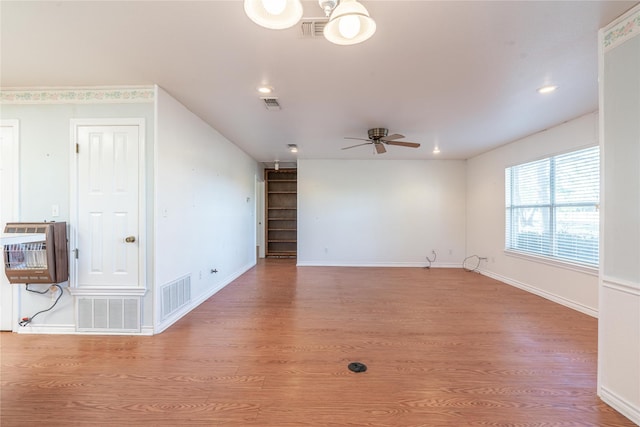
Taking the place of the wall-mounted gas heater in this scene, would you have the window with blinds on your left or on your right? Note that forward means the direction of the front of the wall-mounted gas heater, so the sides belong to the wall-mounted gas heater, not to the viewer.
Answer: on your left

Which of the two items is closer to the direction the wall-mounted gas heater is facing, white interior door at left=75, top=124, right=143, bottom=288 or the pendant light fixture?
the pendant light fixture

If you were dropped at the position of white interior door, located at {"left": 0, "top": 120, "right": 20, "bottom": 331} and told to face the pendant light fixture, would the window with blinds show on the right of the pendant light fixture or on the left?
left

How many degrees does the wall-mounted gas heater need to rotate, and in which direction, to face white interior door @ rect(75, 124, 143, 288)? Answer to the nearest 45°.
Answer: approximately 90° to its left

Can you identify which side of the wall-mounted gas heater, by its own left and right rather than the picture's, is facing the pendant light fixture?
left

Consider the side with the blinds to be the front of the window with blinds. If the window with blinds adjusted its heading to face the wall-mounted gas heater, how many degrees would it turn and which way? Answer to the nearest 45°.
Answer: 0° — it already faces it

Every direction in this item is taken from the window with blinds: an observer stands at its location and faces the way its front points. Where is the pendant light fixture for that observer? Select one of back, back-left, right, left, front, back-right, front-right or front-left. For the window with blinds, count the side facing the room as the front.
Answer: front-left

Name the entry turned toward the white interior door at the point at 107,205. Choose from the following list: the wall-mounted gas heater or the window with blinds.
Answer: the window with blinds

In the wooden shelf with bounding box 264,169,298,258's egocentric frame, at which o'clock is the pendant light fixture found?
The pendant light fixture is roughly at 12 o'clock from the wooden shelf.

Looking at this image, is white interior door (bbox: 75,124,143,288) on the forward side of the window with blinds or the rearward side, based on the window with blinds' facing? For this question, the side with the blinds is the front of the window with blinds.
on the forward side
